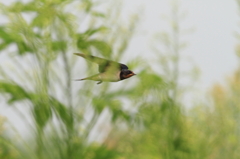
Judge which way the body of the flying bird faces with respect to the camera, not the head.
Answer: to the viewer's right
